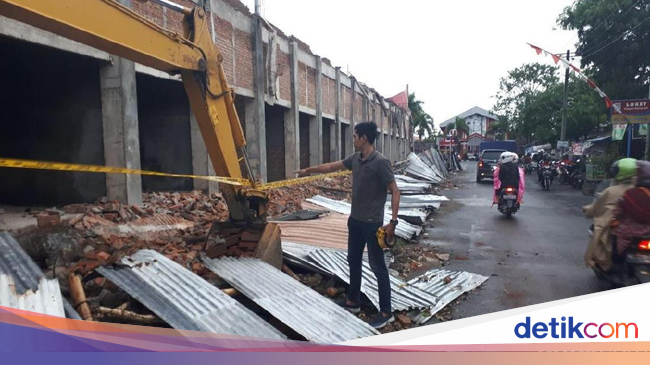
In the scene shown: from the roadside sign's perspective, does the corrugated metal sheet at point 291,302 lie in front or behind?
in front

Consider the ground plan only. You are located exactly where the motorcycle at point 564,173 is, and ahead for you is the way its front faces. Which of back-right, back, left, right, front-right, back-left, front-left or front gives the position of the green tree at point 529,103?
back

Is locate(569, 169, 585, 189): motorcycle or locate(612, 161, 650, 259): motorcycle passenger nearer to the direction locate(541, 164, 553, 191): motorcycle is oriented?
the motorcycle passenger

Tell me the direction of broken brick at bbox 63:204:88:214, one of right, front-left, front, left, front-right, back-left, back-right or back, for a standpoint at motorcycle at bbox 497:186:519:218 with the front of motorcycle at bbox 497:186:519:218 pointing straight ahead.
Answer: back-left

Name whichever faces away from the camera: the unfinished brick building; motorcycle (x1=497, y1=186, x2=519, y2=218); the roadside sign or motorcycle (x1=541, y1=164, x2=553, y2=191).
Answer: motorcycle (x1=497, y1=186, x2=519, y2=218)

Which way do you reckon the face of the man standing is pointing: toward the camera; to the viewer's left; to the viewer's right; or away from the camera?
to the viewer's left
